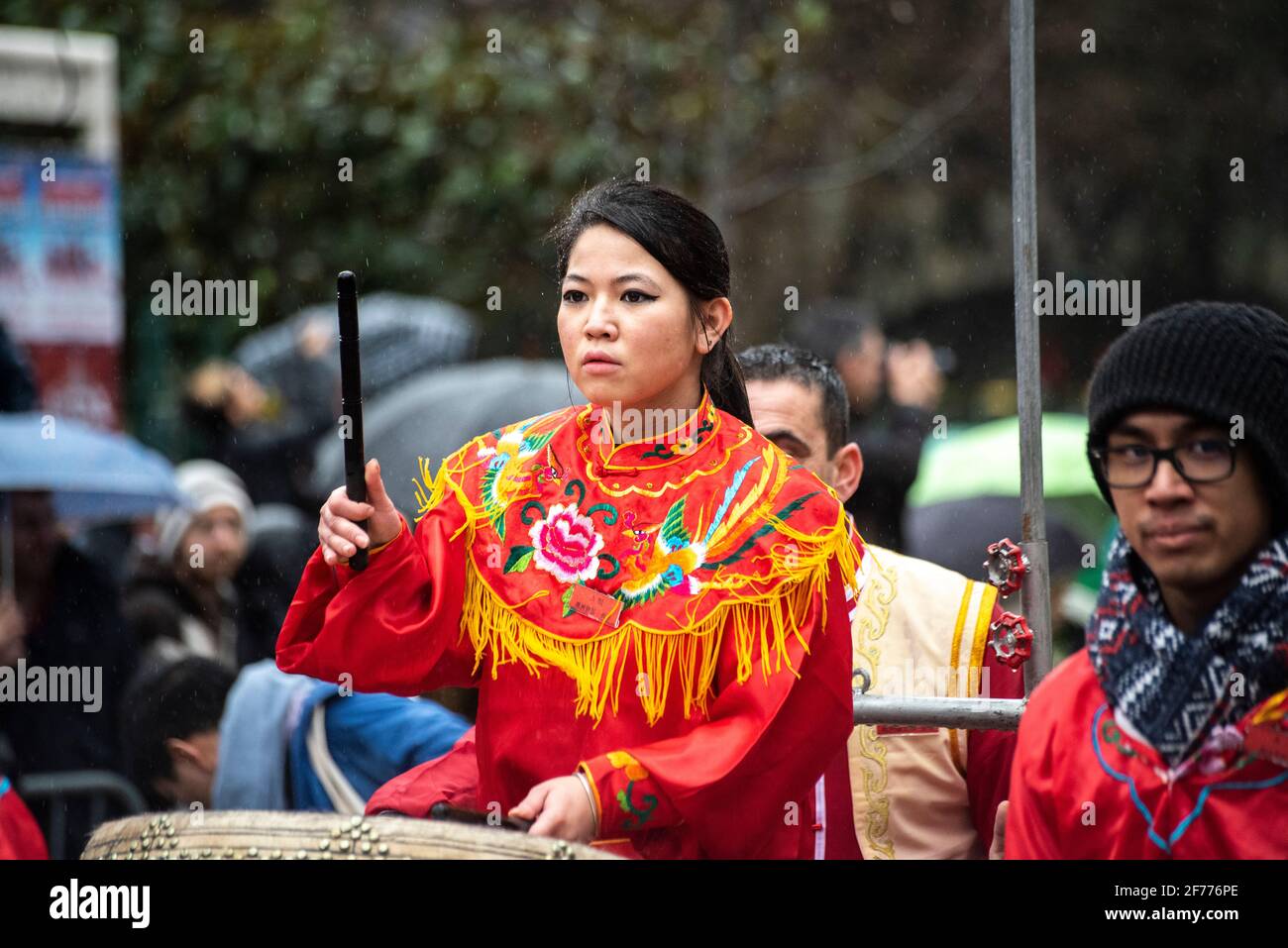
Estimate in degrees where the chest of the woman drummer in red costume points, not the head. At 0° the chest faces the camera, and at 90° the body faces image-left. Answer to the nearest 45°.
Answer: approximately 45°

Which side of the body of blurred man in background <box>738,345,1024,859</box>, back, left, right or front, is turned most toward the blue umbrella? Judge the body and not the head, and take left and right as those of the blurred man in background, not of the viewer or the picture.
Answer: right

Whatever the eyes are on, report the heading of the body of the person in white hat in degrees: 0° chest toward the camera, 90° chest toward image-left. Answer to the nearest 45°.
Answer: approximately 315°

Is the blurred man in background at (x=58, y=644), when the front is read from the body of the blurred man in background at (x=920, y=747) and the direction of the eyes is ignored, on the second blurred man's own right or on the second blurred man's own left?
on the second blurred man's own right

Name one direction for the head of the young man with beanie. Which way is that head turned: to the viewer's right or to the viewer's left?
to the viewer's left

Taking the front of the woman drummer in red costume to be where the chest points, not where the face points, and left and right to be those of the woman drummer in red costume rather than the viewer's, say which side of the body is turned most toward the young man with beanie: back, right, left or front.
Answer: left
